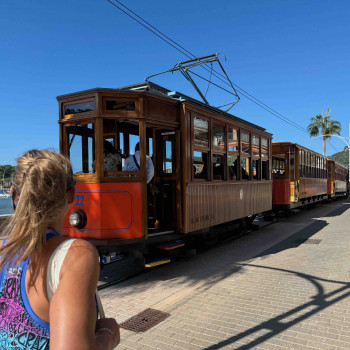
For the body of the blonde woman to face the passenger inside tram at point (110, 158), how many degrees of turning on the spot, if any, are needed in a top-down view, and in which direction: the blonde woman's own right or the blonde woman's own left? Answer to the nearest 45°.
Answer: approximately 45° to the blonde woman's own left

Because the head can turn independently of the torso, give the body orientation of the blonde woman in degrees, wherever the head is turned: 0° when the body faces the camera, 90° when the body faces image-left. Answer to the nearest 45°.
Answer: approximately 225°

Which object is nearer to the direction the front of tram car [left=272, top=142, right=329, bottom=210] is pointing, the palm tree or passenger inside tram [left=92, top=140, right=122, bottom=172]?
the passenger inside tram

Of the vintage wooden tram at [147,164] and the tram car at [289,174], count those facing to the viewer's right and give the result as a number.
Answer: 0

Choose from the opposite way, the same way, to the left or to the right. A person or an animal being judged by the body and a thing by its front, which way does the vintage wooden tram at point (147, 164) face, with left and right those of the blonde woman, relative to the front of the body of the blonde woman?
the opposite way

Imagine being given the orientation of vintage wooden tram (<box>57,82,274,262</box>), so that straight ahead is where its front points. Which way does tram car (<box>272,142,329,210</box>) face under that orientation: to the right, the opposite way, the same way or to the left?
the same way

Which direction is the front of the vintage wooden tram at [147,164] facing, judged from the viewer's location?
facing the viewer and to the left of the viewer

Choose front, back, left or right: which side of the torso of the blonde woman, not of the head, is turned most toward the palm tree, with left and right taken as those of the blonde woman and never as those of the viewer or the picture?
front

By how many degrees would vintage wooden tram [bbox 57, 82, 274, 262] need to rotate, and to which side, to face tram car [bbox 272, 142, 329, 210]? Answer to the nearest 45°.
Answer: approximately 180°

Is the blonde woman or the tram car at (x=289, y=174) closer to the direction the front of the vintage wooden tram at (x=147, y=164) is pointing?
the blonde woman

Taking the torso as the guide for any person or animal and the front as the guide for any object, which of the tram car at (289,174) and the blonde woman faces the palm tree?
the blonde woman
